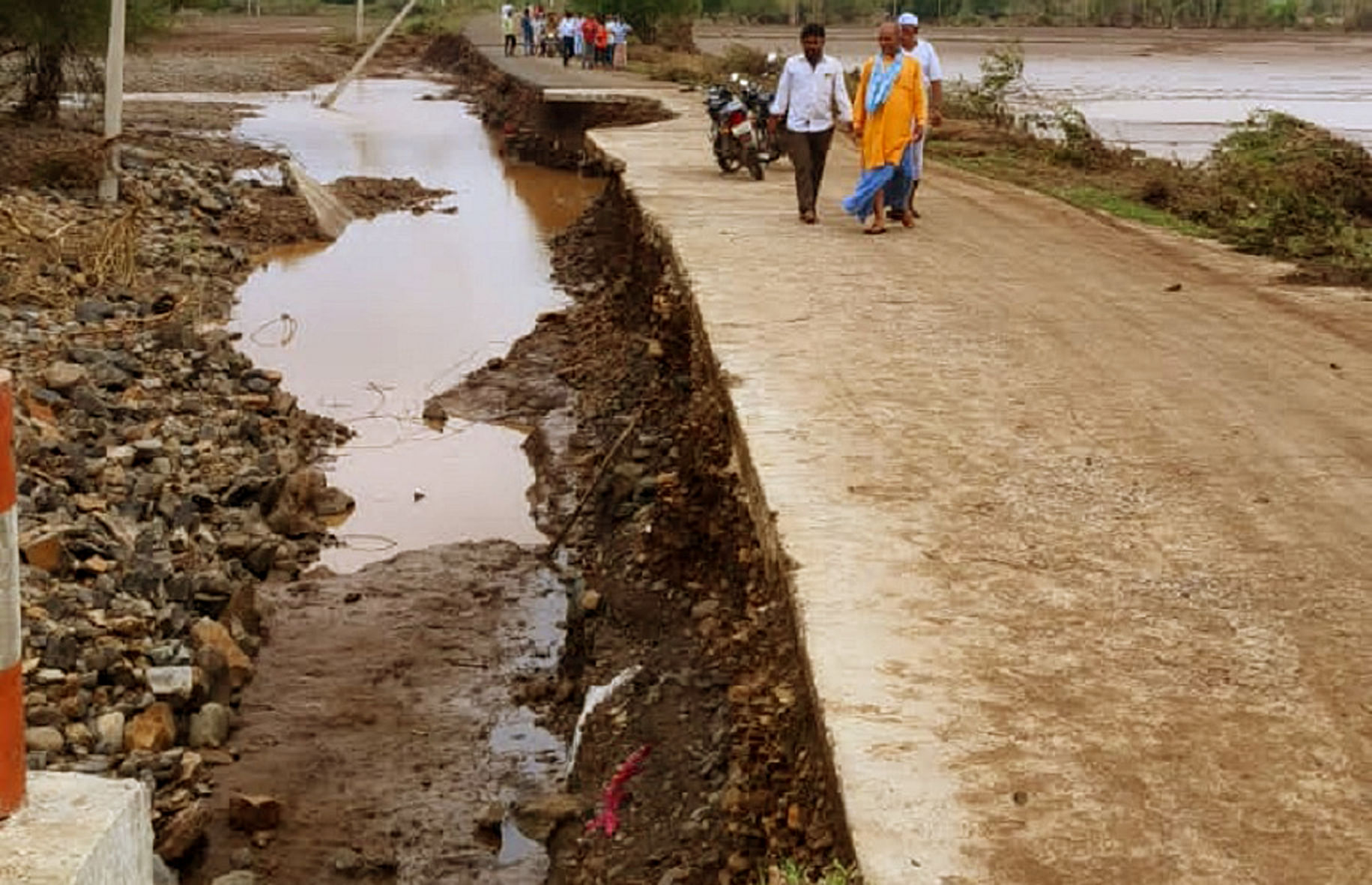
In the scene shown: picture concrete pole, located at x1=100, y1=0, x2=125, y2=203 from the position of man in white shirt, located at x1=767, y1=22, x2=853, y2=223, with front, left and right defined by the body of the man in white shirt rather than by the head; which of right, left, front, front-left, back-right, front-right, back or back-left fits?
back-right

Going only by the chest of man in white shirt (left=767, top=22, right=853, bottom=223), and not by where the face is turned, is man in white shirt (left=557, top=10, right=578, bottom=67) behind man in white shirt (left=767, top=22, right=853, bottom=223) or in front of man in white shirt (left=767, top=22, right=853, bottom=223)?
behind

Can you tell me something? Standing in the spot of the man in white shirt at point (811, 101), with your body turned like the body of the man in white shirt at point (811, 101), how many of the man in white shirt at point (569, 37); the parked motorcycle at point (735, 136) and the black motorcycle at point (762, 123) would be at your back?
3

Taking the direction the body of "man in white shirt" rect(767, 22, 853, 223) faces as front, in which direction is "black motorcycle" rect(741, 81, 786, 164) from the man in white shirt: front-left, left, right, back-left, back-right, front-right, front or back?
back

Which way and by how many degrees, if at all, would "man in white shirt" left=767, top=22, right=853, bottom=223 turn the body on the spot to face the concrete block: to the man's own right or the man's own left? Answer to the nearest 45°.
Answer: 0° — they already face it

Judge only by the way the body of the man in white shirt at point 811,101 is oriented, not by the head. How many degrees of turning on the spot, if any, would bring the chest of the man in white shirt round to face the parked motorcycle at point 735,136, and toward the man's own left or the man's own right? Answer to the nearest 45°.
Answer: approximately 180°

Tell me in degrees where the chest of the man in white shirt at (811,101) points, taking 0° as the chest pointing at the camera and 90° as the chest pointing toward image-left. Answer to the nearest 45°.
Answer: approximately 0°

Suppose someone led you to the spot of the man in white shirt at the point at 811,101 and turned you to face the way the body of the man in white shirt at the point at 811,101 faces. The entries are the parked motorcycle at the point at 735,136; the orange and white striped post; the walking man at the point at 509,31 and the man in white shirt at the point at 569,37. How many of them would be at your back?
3
